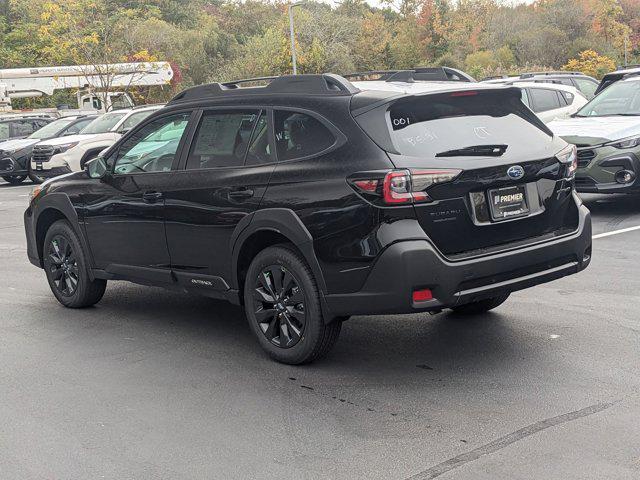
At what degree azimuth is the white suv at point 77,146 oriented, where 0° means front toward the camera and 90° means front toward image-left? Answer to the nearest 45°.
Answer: approximately 45°

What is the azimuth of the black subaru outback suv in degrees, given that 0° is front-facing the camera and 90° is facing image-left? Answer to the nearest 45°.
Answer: approximately 135°
